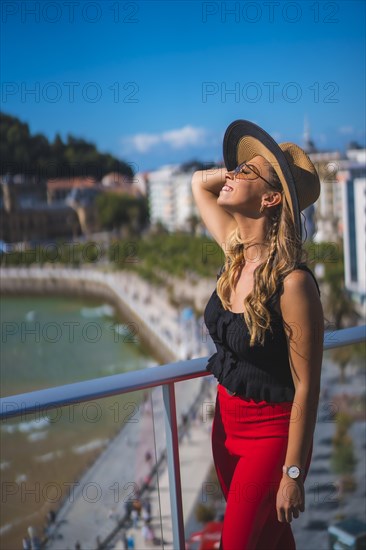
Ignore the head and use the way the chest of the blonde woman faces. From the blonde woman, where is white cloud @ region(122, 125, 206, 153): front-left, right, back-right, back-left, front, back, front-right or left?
back-right

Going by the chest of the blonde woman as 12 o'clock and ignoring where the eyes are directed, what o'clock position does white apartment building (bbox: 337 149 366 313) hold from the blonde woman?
The white apartment building is roughly at 5 o'clock from the blonde woman.

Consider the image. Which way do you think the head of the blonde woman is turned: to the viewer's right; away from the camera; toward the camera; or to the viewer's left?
to the viewer's left

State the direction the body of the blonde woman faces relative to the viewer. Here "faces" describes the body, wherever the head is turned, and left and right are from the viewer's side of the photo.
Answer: facing the viewer and to the left of the viewer

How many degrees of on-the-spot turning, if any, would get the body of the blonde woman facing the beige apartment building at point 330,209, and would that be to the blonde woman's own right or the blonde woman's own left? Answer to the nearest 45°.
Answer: approximately 135° to the blonde woman's own right

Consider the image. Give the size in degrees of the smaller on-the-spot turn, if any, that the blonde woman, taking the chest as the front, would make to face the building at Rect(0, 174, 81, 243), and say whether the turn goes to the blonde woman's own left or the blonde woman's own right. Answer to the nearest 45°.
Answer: approximately 135° to the blonde woman's own right

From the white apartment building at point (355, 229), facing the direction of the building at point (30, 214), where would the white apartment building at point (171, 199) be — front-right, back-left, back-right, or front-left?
front-right

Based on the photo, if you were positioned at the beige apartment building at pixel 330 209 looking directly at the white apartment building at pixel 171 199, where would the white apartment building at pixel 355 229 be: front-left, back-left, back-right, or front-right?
back-left
